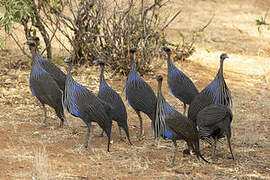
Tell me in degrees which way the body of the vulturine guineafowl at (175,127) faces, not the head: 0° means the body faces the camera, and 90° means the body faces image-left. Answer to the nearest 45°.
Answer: approximately 45°

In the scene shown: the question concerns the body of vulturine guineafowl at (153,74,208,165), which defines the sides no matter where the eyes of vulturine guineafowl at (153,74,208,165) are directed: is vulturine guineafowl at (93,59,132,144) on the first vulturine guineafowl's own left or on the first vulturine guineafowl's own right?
on the first vulturine guineafowl's own right

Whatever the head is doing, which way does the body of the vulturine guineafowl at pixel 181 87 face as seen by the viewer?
to the viewer's left

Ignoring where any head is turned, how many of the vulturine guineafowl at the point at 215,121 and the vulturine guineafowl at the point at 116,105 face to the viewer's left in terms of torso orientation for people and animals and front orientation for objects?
2

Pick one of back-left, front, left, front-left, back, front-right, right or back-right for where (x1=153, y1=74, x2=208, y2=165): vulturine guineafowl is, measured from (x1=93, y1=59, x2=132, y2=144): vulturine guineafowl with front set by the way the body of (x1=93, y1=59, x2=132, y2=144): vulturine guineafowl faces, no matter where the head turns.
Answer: back-left

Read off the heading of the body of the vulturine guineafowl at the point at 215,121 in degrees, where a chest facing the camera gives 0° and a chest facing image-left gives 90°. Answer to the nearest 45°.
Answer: approximately 90°

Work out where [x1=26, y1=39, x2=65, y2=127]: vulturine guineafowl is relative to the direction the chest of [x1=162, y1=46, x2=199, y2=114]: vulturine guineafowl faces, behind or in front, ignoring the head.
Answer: in front

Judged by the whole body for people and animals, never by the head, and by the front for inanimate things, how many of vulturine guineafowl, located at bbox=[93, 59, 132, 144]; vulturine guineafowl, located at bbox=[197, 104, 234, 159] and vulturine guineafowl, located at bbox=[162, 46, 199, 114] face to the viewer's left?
3

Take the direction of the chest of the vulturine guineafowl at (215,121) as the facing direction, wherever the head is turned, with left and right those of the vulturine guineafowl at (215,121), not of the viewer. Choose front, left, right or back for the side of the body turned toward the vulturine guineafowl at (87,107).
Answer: front

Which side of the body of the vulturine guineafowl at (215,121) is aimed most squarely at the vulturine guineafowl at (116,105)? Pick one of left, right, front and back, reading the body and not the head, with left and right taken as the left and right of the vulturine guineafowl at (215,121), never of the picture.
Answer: front

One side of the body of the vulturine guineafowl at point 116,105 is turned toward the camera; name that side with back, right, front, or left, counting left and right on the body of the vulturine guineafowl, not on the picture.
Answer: left

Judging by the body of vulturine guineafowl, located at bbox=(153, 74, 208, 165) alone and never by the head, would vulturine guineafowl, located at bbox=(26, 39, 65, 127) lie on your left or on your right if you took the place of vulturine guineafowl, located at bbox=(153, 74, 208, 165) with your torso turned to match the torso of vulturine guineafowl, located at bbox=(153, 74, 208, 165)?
on your right
